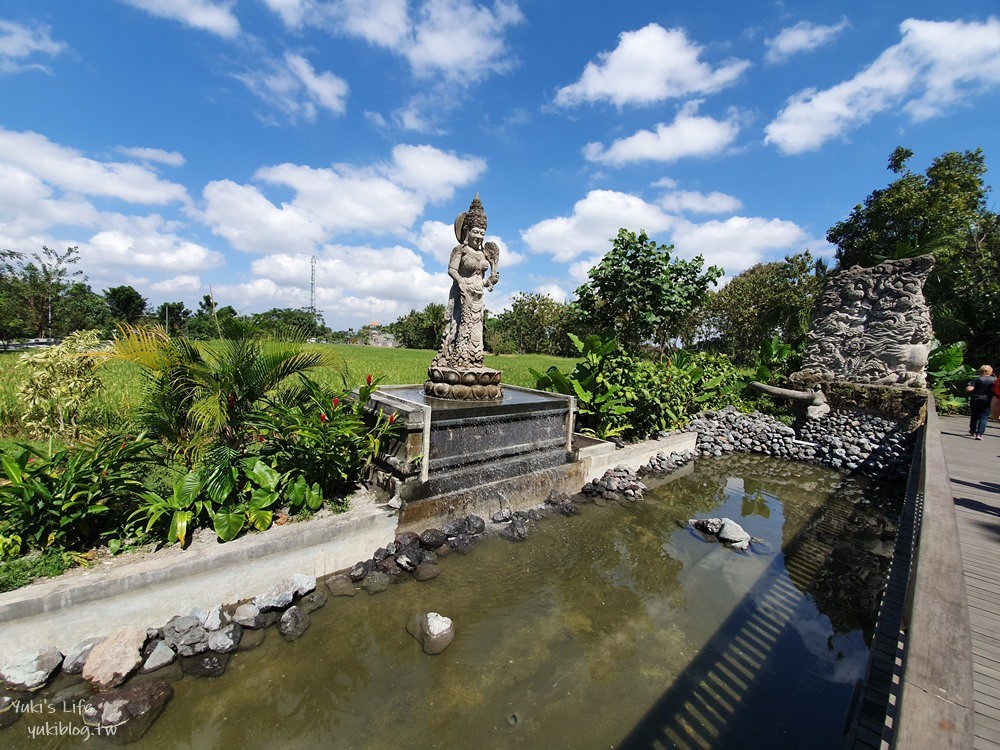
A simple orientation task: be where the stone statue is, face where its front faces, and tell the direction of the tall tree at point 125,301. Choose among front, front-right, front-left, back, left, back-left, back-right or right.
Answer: back

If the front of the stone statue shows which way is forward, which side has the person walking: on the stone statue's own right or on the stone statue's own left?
on the stone statue's own left

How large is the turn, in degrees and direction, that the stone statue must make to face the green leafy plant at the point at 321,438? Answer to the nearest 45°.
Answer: approximately 90° to its right

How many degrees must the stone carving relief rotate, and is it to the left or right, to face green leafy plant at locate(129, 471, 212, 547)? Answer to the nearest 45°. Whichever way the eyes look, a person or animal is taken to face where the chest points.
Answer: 0° — it already faces it

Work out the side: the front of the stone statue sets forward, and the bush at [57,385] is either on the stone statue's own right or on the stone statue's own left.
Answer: on the stone statue's own right
